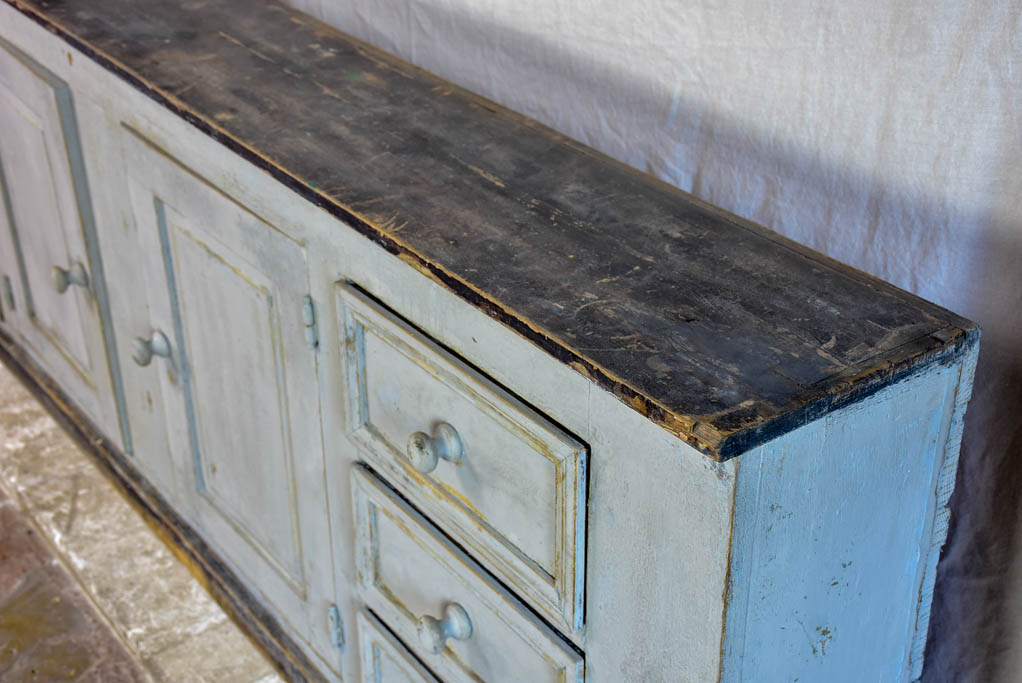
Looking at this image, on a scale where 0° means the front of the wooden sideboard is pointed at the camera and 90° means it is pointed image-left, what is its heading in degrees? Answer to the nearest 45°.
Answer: approximately 45°
